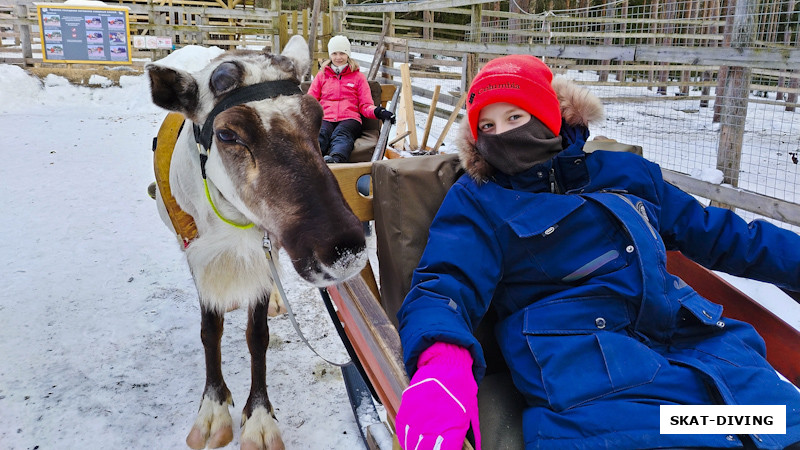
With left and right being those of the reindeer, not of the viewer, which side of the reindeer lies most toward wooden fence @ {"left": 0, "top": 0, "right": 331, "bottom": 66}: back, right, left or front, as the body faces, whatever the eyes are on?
back

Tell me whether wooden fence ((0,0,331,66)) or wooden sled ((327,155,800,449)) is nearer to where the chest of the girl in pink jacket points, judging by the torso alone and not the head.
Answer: the wooden sled

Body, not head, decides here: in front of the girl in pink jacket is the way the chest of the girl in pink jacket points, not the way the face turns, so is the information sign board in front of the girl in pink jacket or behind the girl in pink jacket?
behind

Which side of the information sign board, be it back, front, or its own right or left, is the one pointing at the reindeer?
front

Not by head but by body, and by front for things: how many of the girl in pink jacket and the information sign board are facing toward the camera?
2

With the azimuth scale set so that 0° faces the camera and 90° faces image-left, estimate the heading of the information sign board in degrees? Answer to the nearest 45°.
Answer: approximately 0°

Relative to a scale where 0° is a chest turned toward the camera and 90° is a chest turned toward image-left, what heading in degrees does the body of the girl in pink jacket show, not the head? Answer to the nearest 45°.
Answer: approximately 0°
